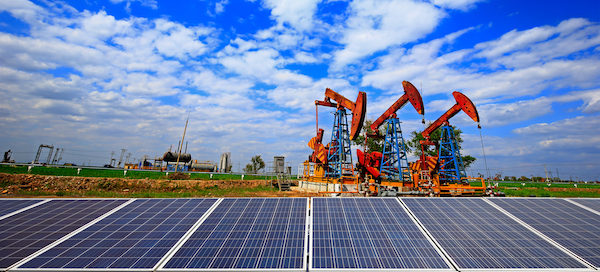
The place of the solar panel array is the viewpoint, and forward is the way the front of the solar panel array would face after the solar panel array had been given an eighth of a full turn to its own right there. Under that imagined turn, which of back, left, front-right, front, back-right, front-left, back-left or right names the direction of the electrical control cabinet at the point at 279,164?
back-right

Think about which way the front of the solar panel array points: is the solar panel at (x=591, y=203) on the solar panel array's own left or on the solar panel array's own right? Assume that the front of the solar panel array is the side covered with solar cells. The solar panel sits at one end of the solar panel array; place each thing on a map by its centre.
on the solar panel array's own left

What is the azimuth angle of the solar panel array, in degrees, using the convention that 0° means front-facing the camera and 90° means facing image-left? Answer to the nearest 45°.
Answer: approximately 0°

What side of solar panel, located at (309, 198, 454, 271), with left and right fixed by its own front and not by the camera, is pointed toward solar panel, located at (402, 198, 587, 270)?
left

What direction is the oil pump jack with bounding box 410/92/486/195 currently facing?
to the viewer's right

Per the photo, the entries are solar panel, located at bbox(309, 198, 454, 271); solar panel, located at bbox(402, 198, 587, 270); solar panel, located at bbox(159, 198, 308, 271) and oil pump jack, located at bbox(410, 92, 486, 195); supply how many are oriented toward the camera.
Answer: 3

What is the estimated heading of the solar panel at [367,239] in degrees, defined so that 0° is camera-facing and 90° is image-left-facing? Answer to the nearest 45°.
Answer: approximately 0°

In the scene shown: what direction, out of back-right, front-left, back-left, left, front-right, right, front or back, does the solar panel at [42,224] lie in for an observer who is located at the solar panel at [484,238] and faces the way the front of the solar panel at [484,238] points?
front-right

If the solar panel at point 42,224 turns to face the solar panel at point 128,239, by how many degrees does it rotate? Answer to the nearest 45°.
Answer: approximately 45° to its left

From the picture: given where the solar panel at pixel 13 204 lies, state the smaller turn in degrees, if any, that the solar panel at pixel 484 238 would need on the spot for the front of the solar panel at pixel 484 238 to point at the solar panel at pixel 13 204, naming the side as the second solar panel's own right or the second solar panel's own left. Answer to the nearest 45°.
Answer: approximately 45° to the second solar panel's own right

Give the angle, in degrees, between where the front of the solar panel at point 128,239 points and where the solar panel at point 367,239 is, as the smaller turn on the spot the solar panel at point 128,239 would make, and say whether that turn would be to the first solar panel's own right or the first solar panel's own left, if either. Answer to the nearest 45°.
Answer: approximately 45° to the first solar panel's own left
